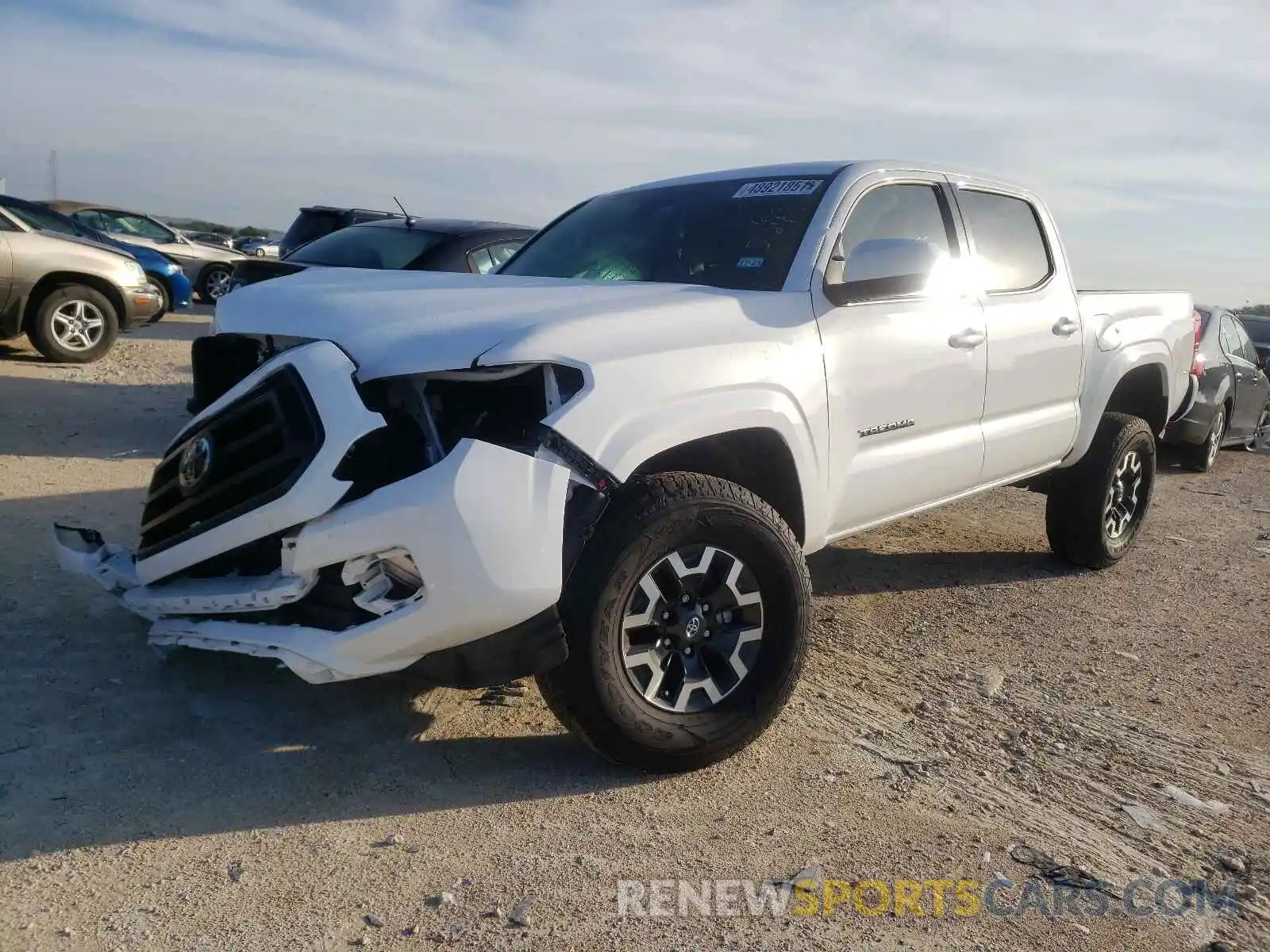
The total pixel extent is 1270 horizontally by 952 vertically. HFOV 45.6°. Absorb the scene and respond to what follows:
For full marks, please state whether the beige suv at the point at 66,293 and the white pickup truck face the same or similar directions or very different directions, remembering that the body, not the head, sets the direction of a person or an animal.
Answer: very different directions

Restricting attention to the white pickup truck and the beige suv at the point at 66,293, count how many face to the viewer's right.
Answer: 1

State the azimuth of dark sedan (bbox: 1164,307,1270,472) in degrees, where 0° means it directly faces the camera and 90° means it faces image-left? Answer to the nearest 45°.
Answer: approximately 225°

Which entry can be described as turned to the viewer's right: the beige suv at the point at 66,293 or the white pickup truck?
the beige suv

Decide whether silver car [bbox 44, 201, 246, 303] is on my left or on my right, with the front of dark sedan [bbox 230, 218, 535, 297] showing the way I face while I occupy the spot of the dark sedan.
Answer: on my left

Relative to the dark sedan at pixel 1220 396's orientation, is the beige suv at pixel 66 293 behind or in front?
behind

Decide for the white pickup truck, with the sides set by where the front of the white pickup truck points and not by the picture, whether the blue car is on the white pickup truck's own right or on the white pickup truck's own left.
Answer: on the white pickup truck's own right

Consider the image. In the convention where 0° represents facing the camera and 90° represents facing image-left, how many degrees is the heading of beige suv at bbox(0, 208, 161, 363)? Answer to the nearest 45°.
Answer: approximately 270°

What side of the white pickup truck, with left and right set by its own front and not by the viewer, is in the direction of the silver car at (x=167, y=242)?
right
